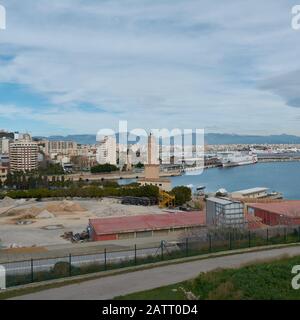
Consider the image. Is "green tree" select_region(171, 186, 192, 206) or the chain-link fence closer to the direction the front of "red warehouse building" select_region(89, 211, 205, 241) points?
the chain-link fence

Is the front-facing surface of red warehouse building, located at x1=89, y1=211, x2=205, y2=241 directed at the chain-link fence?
yes

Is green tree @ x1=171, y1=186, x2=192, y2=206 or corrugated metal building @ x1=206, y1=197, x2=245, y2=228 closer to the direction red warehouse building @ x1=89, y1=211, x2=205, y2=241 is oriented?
the corrugated metal building

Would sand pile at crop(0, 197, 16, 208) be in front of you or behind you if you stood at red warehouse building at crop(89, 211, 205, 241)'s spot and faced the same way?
behind

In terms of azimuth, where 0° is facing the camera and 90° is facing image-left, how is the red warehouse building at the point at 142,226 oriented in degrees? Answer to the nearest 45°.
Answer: approximately 0°

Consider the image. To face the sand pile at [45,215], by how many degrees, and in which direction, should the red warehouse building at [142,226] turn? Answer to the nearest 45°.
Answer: approximately 135° to its right

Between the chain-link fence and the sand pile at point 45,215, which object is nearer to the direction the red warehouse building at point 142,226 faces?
the chain-link fence

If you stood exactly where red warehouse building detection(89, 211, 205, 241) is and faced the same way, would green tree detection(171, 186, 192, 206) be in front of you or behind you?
behind
